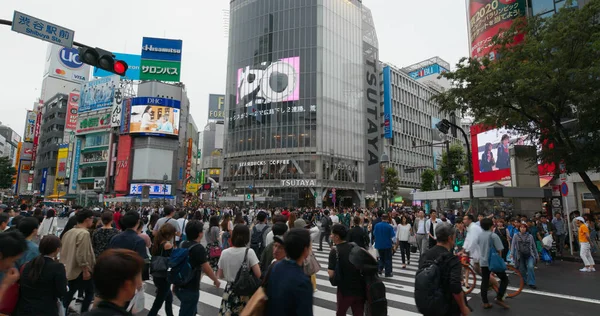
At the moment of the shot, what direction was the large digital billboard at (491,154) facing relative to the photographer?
facing the viewer and to the left of the viewer

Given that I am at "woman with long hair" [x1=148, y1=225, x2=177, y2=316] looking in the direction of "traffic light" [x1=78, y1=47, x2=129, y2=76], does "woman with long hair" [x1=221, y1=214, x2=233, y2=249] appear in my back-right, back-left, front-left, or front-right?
front-right

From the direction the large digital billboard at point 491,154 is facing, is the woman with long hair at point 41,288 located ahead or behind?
ahead

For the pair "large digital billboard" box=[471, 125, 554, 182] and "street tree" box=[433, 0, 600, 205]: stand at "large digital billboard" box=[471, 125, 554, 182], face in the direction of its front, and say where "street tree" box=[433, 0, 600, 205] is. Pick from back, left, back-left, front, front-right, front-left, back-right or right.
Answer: front-left

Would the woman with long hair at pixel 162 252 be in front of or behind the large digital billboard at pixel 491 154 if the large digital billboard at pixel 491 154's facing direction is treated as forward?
in front

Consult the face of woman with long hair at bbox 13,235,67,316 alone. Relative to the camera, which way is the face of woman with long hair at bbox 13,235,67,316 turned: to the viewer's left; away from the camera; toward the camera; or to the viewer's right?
away from the camera

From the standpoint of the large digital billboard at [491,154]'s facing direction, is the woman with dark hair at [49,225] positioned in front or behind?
in front
